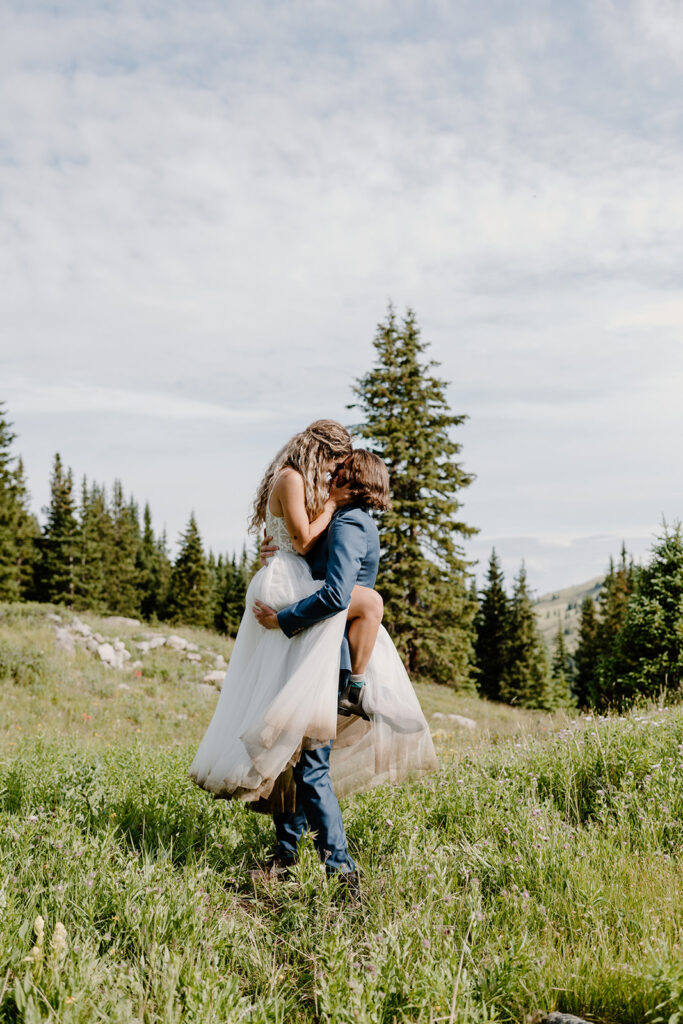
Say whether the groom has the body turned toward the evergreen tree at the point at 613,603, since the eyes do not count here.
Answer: no

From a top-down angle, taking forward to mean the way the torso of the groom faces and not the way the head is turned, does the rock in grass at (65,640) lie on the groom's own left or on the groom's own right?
on the groom's own right

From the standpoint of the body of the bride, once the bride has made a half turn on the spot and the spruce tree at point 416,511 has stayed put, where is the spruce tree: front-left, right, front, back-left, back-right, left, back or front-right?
right

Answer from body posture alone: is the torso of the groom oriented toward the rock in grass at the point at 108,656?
no

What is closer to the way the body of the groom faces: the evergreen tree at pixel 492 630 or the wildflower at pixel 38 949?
the wildflower

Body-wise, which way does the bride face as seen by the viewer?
to the viewer's right

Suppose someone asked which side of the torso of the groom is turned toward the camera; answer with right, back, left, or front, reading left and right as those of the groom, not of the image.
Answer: left

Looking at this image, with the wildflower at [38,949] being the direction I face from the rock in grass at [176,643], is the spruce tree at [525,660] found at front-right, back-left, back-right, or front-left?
back-left

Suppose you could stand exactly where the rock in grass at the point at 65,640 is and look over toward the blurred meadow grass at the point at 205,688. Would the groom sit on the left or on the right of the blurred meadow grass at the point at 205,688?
right
